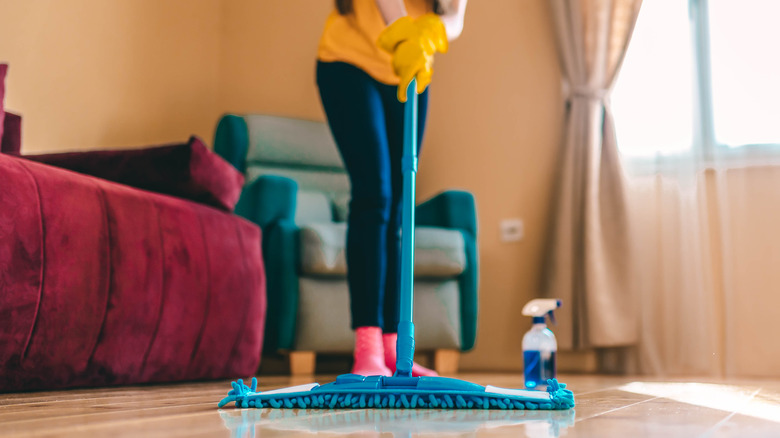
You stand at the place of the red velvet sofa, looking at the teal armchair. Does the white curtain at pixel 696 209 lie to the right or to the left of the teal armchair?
right

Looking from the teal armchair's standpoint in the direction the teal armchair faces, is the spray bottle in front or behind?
in front

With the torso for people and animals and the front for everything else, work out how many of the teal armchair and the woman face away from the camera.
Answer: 0

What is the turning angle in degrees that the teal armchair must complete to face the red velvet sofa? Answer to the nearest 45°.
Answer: approximately 45° to its right

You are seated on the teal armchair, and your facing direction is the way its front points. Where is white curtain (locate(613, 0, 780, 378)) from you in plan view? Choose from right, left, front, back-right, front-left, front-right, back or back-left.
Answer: front-left

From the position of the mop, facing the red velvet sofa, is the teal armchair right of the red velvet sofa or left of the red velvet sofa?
right

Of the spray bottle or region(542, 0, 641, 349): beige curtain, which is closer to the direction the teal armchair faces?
the spray bottle

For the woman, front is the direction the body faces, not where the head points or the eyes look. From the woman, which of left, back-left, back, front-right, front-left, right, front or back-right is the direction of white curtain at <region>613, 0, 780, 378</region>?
left

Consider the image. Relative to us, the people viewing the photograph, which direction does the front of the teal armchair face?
facing the viewer and to the right of the viewer

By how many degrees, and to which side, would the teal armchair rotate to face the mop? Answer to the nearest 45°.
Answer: approximately 45° to its right

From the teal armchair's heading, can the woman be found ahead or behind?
ahead

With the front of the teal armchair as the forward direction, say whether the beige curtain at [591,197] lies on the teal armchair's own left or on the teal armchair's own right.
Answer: on the teal armchair's own left

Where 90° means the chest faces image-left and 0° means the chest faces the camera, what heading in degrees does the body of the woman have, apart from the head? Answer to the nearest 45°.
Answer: approximately 315°

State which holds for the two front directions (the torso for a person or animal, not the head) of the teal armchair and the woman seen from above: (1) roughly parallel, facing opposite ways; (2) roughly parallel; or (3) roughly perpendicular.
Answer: roughly parallel
